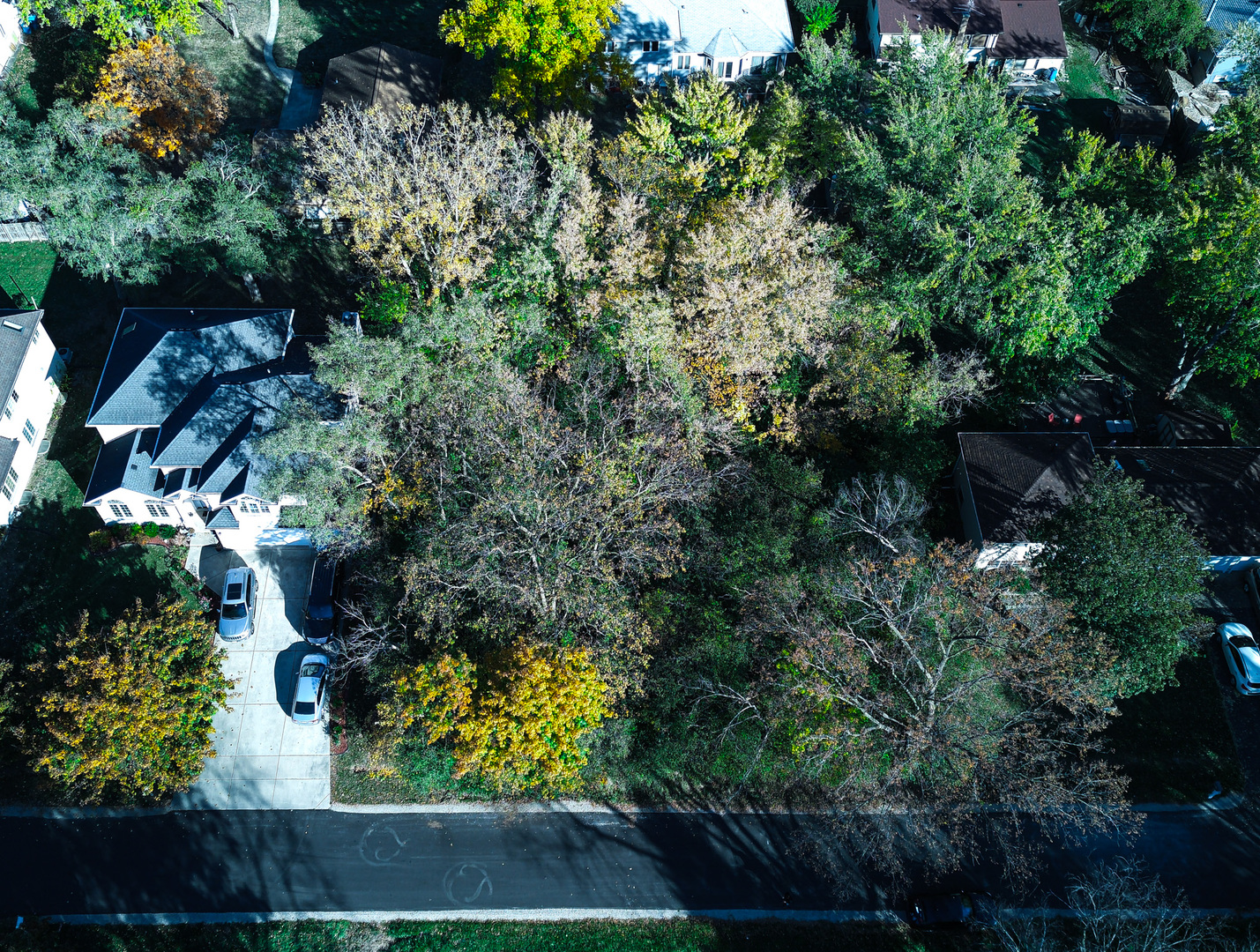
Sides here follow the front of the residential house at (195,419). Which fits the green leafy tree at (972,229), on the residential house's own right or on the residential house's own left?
on the residential house's own left

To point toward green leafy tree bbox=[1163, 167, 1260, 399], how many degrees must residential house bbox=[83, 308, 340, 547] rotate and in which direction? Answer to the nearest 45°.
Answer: approximately 90° to its left

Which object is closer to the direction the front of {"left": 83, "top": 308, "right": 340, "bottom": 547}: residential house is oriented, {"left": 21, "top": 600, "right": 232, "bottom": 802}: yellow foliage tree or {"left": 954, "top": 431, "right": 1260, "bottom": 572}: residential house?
the yellow foliage tree

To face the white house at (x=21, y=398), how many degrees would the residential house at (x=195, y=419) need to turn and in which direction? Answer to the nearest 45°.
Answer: approximately 135° to its right

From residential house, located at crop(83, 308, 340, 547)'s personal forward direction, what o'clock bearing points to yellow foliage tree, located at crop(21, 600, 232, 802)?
The yellow foliage tree is roughly at 12 o'clock from the residential house.

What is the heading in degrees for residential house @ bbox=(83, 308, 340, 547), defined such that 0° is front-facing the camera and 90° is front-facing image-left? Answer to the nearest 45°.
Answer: approximately 0°

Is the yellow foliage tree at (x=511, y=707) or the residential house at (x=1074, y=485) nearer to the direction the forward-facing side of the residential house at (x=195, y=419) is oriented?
the yellow foliage tree

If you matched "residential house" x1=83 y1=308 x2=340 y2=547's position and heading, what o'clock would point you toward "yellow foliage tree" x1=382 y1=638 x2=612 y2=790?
The yellow foliage tree is roughly at 11 o'clock from the residential house.

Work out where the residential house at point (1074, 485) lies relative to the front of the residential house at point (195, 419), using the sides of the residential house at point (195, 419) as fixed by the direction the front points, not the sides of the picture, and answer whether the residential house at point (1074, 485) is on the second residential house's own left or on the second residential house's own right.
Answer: on the second residential house's own left

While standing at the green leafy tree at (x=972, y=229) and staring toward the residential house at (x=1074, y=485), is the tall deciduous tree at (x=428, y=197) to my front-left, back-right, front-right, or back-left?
back-right
